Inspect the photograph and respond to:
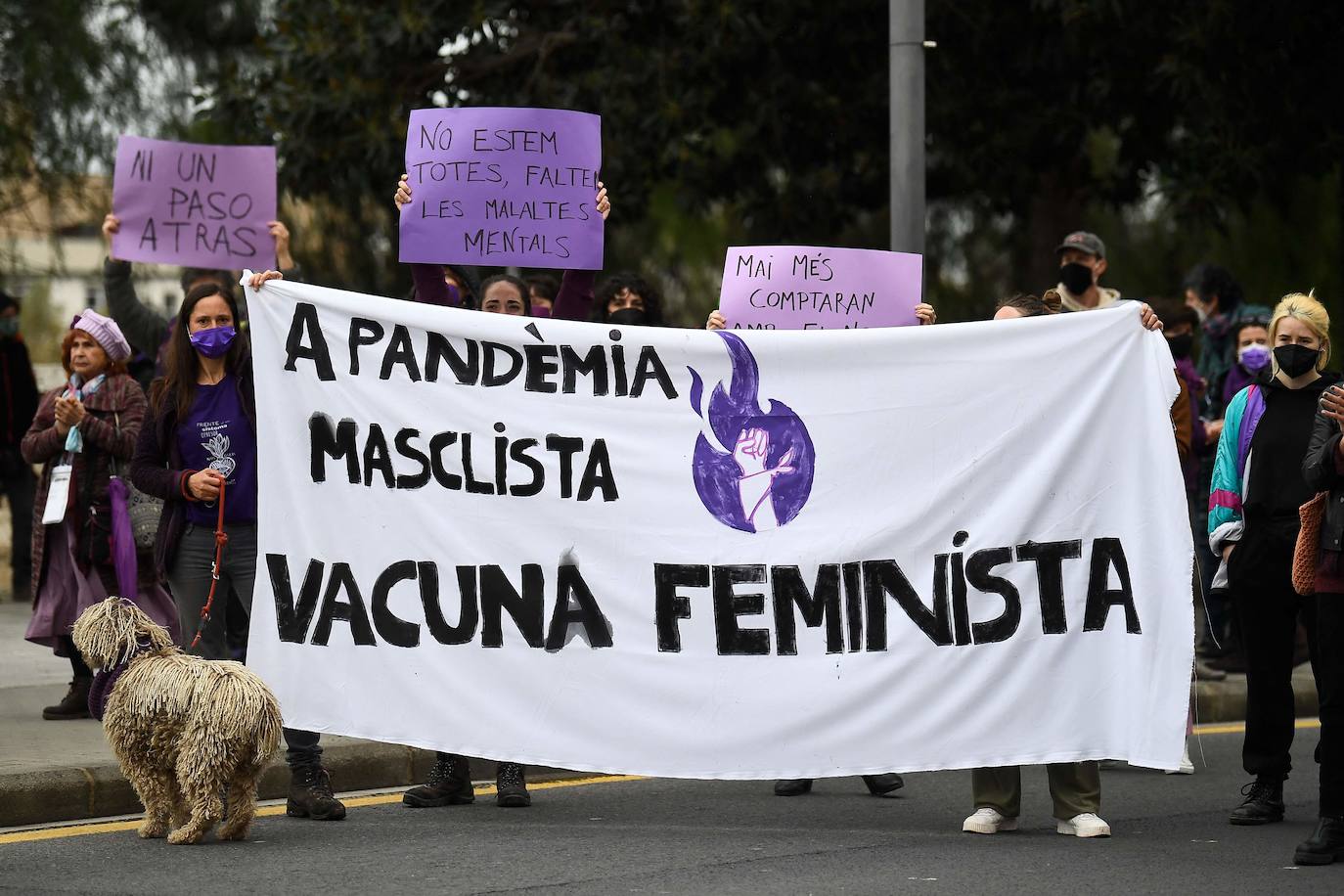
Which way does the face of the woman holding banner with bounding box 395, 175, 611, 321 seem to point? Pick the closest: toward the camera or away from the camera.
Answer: toward the camera

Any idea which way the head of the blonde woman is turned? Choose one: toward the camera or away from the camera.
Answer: toward the camera

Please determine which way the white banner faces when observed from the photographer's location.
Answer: facing the viewer

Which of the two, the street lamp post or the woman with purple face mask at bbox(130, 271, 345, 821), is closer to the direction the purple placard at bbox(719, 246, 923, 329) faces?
the woman with purple face mask

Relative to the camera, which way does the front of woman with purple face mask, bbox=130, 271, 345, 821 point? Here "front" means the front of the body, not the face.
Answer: toward the camera

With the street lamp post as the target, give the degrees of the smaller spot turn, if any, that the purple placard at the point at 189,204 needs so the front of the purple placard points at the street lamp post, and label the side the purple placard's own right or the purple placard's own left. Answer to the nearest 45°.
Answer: approximately 90° to the purple placard's own left

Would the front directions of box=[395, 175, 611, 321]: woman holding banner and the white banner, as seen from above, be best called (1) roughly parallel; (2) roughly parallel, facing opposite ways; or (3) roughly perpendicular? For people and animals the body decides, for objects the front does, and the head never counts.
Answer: roughly parallel

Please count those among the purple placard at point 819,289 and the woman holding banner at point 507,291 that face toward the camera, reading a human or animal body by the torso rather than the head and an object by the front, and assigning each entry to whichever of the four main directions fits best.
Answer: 2

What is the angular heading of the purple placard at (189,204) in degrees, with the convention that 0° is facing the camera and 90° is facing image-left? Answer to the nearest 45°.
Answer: approximately 0°

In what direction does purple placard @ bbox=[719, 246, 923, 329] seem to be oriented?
toward the camera

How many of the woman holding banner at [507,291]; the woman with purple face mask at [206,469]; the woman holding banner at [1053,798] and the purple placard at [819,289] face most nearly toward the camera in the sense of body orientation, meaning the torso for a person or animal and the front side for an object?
4

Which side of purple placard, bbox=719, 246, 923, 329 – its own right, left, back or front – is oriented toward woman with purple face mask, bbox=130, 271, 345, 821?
right

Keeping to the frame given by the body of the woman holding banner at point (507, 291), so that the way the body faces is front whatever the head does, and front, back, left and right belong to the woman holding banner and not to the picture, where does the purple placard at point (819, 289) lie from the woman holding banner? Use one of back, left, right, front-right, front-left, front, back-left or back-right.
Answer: left

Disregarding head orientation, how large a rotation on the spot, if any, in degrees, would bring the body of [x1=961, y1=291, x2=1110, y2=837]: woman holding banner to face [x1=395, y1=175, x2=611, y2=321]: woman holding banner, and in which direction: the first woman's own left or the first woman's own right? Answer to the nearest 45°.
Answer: approximately 90° to the first woman's own right
